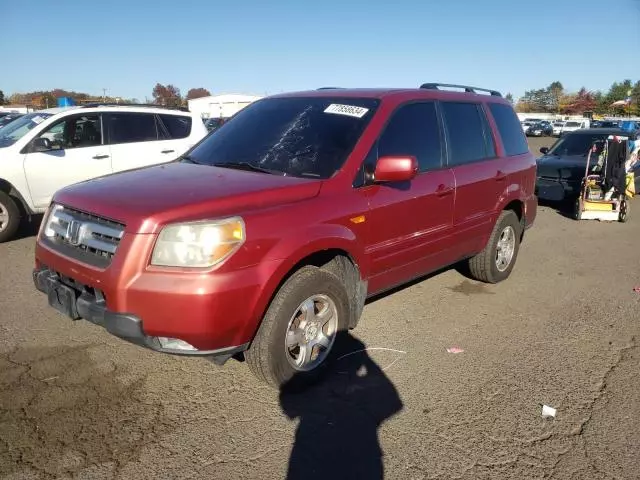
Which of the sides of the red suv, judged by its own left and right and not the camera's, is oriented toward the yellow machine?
back

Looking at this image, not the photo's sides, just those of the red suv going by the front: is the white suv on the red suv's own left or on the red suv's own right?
on the red suv's own right

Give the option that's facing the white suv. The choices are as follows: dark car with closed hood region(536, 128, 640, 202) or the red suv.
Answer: the dark car with closed hood

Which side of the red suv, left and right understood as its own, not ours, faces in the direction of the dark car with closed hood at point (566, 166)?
back

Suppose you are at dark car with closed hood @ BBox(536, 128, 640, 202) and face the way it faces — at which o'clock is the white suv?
The white suv is roughly at 12 o'clock from the dark car with closed hood.

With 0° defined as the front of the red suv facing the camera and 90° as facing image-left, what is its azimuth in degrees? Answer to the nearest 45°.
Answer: approximately 45°

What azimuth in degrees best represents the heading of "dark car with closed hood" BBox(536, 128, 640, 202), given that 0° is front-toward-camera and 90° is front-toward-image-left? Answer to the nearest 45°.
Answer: approximately 45°
